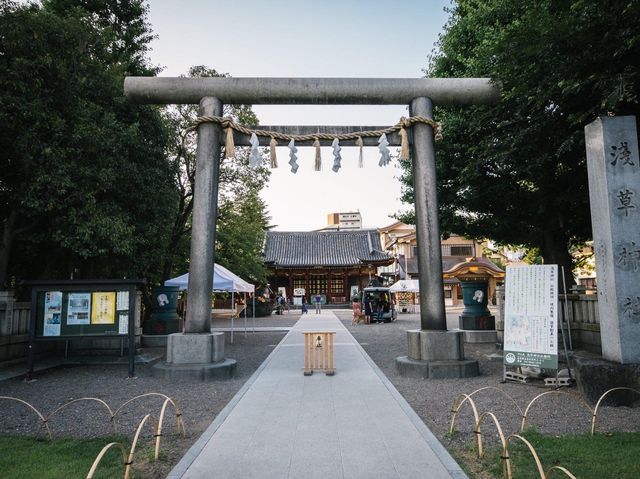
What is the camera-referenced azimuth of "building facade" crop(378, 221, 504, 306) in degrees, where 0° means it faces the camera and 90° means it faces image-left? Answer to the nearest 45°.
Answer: approximately 0°

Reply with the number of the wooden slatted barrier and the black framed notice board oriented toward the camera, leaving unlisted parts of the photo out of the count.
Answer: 2

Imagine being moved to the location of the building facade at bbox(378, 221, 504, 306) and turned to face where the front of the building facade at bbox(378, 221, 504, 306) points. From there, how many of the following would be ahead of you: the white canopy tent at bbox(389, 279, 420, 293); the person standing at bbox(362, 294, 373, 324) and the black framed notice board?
3

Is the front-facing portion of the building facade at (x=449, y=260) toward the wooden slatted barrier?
yes

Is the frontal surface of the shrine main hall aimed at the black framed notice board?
yes

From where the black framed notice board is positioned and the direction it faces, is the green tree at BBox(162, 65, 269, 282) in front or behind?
behind

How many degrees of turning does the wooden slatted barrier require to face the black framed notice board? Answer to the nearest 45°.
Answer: approximately 90° to its right
